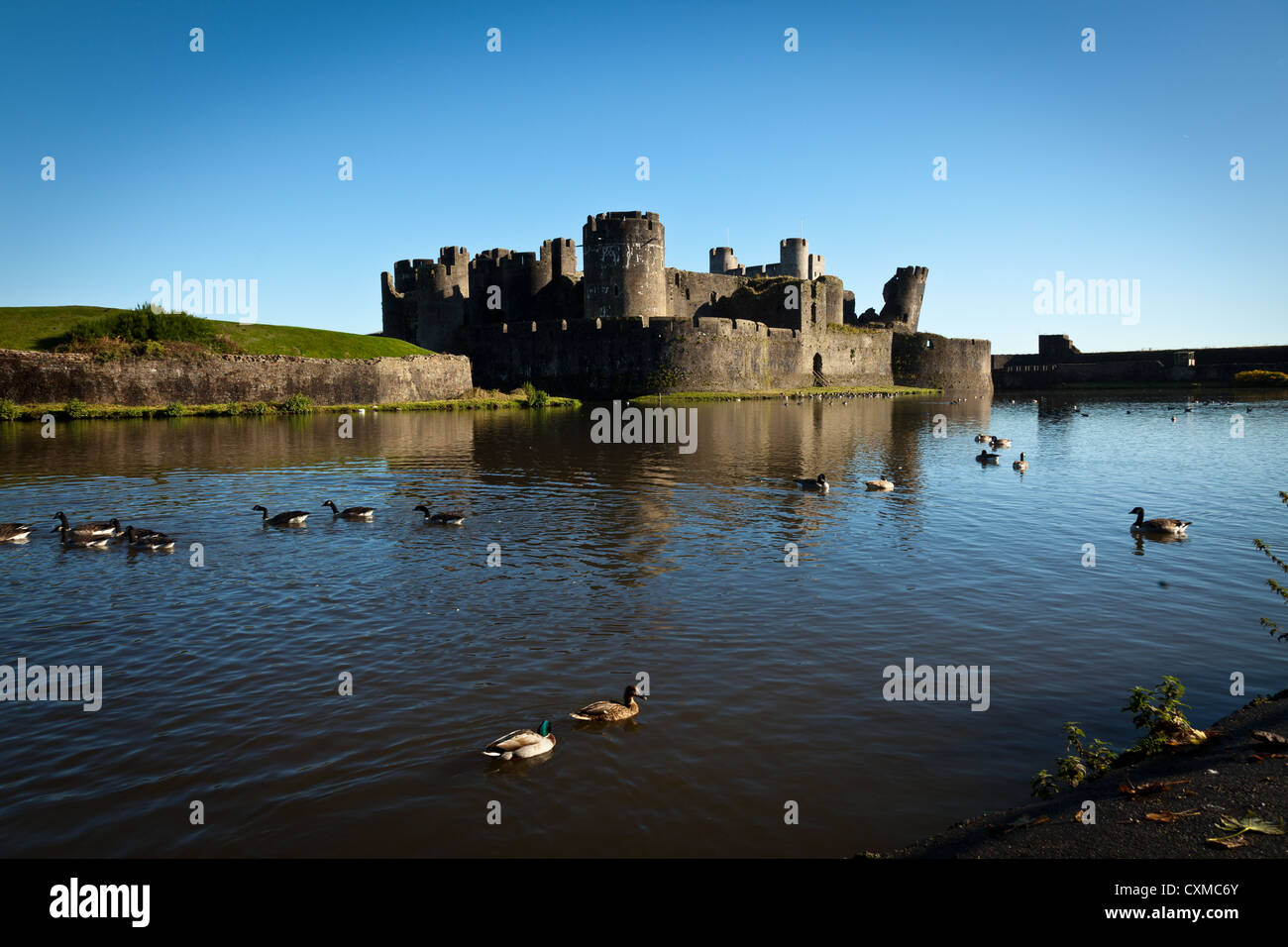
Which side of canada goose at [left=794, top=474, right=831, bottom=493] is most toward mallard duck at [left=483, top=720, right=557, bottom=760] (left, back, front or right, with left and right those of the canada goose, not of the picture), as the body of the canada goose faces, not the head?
right

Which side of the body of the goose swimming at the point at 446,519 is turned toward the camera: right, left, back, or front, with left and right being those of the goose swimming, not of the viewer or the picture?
left

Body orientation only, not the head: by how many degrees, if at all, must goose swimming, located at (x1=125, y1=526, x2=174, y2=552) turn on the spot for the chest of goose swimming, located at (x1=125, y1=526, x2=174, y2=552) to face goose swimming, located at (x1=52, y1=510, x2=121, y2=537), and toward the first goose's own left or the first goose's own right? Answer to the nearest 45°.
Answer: approximately 45° to the first goose's own right

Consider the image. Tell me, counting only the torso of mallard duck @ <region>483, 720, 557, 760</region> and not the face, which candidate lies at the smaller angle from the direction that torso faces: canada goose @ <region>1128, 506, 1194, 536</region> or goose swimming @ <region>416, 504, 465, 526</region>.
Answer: the canada goose

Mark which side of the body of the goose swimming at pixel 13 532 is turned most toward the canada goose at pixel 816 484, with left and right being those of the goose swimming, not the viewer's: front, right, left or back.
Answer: back

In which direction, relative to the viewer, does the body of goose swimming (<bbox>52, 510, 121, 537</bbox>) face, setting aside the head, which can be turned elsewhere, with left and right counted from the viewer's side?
facing to the left of the viewer

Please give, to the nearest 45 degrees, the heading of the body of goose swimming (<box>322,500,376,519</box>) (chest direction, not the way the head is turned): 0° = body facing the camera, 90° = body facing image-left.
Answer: approximately 90°

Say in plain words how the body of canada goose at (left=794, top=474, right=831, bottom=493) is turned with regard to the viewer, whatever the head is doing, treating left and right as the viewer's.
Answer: facing to the right of the viewer

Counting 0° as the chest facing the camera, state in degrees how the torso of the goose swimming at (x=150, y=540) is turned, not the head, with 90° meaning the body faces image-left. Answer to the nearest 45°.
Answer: approximately 90°
